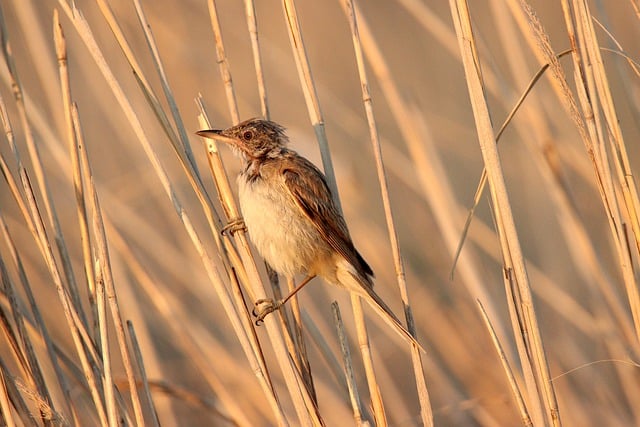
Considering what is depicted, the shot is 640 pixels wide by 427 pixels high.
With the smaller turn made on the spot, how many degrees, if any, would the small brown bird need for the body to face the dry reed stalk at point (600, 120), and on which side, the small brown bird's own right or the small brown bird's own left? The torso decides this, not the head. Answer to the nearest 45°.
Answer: approximately 135° to the small brown bird's own left

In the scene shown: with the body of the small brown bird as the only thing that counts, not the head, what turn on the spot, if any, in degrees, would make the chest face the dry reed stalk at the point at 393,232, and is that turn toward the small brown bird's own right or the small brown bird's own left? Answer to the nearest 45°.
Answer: approximately 135° to the small brown bird's own left

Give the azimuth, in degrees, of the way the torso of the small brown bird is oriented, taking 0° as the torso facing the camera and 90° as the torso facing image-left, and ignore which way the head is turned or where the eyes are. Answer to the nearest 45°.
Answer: approximately 90°

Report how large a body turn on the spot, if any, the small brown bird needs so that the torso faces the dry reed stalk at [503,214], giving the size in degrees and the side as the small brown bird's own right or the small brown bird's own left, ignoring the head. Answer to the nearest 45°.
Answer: approximately 135° to the small brown bird's own left
